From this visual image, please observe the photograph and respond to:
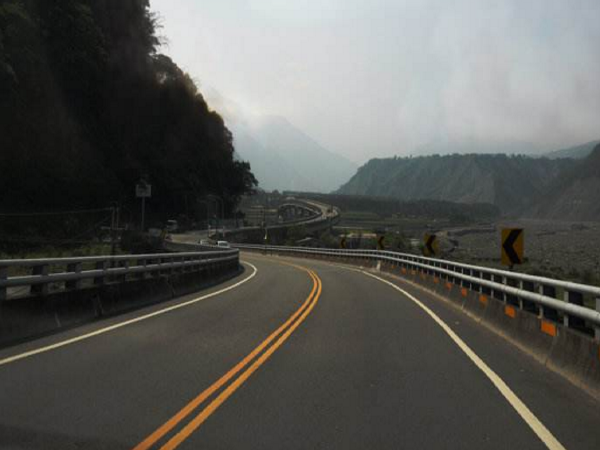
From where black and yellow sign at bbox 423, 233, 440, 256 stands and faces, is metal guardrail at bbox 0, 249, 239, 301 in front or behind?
in front

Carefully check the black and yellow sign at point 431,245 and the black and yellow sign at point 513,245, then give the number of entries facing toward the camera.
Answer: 2

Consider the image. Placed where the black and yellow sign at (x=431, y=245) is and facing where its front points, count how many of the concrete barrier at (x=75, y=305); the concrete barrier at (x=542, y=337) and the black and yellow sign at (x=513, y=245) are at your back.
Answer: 0

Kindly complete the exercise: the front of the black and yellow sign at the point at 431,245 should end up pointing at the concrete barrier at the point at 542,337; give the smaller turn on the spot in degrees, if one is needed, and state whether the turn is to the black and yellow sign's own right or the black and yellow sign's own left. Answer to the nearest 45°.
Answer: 0° — it already faces it

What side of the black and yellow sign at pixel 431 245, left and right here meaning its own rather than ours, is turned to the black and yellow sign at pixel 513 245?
front

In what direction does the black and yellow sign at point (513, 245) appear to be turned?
toward the camera

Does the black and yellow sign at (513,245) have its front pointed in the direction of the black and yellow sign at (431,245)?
no

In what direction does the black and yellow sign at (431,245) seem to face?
toward the camera

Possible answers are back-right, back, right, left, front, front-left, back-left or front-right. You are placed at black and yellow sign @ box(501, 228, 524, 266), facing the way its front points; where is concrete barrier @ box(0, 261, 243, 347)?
front-right

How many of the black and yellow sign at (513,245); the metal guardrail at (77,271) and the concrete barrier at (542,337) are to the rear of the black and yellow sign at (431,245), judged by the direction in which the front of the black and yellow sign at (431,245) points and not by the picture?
0

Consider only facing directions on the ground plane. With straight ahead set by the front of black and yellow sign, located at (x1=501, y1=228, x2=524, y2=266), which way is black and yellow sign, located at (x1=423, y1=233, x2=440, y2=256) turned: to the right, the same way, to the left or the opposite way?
the same way
